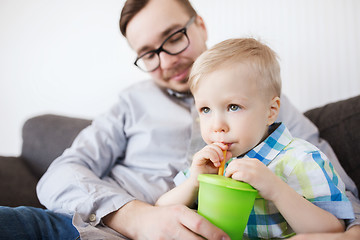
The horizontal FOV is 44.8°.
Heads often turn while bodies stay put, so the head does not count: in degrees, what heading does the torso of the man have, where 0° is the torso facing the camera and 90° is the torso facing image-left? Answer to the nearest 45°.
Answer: approximately 0°
